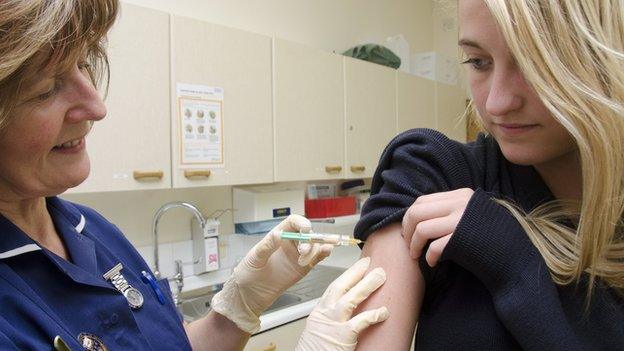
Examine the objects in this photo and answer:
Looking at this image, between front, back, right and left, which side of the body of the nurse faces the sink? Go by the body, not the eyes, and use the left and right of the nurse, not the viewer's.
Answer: left

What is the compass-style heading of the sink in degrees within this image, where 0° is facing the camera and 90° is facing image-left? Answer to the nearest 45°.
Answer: approximately 315°

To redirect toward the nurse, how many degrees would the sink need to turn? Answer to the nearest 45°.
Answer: approximately 45° to its right

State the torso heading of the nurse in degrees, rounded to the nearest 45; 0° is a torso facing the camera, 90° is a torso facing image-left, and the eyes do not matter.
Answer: approximately 315°

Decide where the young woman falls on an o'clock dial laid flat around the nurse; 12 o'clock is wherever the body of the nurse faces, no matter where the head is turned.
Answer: The young woman is roughly at 11 o'clock from the nurse.

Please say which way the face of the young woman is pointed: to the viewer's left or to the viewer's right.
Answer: to the viewer's left
